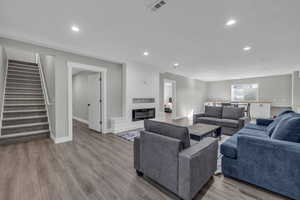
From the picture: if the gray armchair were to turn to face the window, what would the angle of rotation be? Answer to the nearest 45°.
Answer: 0° — it already faces it

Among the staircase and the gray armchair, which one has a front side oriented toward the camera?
the staircase

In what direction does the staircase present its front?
toward the camera

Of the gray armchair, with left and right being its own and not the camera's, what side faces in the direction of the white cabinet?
front

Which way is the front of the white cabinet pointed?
toward the camera

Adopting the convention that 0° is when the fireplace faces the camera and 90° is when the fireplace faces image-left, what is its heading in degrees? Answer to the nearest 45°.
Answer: approximately 315°

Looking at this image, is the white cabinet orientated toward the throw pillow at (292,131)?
yes

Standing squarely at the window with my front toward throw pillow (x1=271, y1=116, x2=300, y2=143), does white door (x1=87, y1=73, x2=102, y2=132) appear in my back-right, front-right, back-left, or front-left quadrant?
front-right

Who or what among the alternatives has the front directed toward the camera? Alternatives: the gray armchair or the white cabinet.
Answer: the white cabinet

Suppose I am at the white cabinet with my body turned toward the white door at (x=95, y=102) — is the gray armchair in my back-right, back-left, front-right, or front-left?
front-left

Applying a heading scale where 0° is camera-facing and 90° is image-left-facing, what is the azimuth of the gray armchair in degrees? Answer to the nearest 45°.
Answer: approximately 225°

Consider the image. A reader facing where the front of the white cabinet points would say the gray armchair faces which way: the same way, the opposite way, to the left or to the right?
the opposite way

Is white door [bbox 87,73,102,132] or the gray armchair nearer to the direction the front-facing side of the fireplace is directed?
the gray armchair

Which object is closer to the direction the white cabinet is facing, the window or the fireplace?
the fireplace

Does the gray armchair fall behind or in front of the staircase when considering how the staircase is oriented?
in front

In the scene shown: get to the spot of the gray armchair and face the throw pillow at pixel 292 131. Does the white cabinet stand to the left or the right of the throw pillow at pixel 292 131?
left

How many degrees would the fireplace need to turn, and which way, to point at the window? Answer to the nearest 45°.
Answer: approximately 90° to its left
